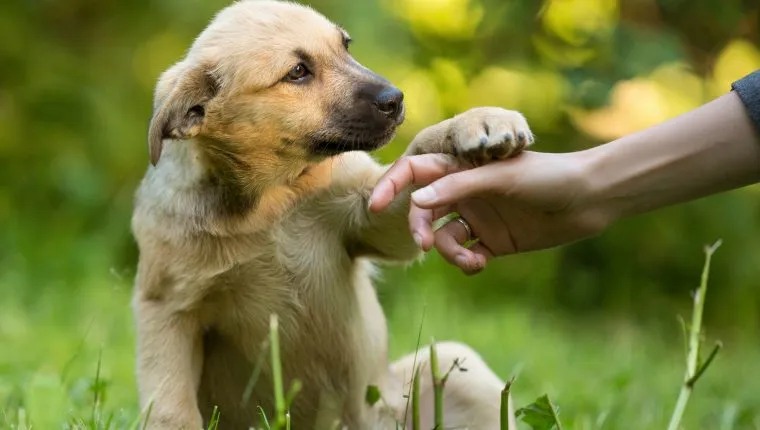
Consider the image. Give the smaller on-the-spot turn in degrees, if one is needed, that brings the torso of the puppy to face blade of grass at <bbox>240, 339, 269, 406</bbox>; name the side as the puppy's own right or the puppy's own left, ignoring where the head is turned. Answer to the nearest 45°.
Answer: approximately 45° to the puppy's own right

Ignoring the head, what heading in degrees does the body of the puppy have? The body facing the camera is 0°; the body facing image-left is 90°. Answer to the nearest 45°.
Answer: approximately 315°

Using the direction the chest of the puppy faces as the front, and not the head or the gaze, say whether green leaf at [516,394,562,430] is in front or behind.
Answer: in front

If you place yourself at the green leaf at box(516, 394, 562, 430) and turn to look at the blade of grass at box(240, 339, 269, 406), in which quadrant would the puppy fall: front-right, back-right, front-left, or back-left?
front-right

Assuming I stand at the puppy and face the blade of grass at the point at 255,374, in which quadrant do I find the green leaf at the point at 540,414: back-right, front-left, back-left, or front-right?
front-left
